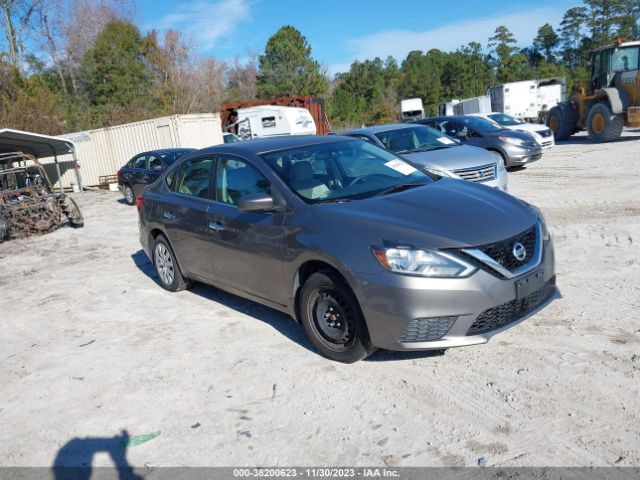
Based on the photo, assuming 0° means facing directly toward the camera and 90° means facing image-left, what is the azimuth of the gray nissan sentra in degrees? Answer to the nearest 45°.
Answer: approximately 315°

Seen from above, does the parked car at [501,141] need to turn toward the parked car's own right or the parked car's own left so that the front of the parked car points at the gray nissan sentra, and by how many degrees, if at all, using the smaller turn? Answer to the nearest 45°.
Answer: approximately 45° to the parked car's own right

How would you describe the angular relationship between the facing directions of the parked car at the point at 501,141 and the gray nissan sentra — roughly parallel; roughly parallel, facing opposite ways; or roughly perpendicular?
roughly parallel

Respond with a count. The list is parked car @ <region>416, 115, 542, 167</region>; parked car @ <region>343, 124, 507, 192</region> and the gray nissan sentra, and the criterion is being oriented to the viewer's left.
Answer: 0

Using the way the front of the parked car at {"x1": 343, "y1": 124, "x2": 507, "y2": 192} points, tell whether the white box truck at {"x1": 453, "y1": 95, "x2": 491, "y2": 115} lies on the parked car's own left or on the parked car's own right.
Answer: on the parked car's own left

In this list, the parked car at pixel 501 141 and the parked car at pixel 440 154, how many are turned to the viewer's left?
0

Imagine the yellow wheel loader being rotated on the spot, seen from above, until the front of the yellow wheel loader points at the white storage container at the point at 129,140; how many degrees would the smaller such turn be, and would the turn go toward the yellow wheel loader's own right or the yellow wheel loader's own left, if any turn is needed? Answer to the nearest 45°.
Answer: approximately 45° to the yellow wheel loader's own left

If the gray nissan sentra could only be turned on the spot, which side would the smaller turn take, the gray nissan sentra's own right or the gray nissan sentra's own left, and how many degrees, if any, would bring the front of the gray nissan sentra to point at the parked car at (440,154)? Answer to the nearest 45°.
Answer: approximately 135° to the gray nissan sentra's own left

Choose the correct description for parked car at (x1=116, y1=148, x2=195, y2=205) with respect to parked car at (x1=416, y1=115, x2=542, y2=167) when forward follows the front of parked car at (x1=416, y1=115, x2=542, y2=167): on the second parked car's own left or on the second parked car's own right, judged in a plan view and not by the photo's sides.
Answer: on the second parked car's own right

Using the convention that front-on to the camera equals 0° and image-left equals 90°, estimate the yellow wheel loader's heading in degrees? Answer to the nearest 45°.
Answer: approximately 135°

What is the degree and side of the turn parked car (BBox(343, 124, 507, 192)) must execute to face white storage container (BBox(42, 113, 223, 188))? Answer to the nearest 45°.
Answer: approximately 180°

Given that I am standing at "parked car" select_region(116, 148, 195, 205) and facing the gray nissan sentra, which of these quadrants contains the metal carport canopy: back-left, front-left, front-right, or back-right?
back-right

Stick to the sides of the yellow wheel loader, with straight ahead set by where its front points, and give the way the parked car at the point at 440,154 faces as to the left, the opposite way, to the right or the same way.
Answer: the opposite way

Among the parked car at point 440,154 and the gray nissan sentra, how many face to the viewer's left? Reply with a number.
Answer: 0
